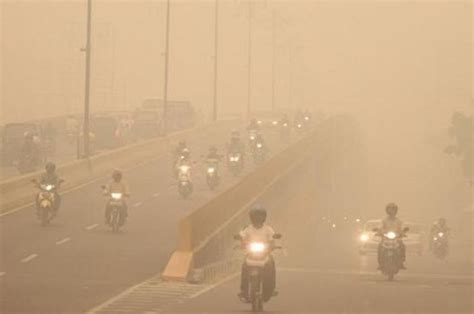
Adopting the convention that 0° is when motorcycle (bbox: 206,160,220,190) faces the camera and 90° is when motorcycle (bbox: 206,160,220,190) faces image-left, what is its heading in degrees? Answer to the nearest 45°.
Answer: approximately 0°

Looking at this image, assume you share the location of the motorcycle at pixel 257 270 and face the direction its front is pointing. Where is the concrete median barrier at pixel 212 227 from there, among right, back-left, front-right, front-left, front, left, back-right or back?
back

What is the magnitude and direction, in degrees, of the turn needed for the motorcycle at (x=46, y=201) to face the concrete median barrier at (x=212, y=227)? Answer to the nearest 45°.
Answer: approximately 45° to its left

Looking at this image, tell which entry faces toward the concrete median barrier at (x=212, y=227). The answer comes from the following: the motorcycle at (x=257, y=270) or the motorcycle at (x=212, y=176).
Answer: the motorcycle at (x=212, y=176)

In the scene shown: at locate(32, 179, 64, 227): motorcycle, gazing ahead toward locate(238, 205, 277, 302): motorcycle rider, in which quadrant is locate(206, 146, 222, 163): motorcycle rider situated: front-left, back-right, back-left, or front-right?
back-left

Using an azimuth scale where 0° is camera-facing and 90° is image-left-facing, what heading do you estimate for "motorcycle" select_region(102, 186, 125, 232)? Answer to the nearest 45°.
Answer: approximately 0°

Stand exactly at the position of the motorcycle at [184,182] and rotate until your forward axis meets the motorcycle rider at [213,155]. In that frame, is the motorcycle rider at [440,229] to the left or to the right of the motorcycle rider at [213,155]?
right

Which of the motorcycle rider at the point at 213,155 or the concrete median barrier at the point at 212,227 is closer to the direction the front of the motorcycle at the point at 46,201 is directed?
the concrete median barrier

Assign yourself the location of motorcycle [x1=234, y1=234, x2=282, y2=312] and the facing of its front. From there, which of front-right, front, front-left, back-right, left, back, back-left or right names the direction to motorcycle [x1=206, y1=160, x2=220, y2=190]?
back

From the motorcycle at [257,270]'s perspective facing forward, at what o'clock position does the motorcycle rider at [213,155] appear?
The motorcycle rider is roughly at 6 o'clock from the motorcycle.
